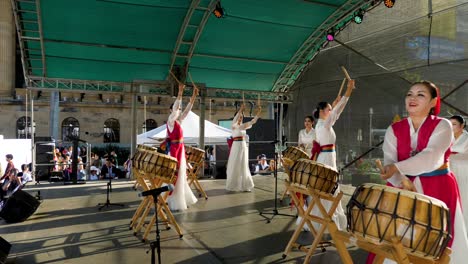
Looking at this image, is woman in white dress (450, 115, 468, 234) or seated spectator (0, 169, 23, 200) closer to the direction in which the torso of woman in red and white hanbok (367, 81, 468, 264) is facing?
the seated spectator

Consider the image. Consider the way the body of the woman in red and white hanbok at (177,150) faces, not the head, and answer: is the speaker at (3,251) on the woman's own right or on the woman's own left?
on the woman's own right

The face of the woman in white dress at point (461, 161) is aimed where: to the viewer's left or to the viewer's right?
to the viewer's left

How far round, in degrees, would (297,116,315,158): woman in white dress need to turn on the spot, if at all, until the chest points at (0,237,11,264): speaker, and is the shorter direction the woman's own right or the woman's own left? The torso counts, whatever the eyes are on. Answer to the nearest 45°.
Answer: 0° — they already face it

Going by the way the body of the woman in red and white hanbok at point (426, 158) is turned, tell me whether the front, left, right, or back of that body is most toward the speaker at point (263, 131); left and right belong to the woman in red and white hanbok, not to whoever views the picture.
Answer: right
